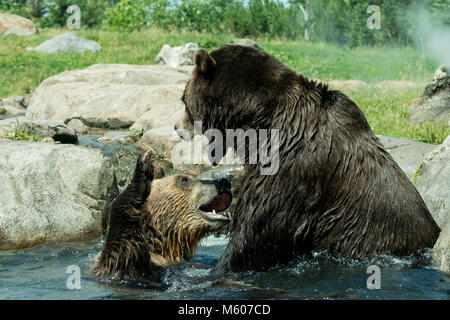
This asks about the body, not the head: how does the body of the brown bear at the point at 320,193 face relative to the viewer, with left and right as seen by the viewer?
facing to the left of the viewer

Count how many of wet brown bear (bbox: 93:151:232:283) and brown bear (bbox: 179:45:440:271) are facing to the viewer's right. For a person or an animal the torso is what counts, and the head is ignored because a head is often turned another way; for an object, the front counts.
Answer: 1

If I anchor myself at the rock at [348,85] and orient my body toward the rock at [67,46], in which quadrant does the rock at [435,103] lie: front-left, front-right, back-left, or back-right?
back-left

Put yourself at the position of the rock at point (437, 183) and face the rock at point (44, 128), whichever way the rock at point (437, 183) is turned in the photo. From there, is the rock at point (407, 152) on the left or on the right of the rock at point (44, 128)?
right

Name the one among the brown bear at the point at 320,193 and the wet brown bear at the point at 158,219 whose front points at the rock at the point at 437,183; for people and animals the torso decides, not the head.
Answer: the wet brown bear

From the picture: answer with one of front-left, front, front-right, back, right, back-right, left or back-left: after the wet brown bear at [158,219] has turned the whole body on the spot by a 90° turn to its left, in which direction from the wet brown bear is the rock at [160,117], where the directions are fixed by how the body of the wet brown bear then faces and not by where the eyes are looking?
front

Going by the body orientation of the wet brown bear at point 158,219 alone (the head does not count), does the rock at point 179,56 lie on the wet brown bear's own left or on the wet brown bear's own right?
on the wet brown bear's own left

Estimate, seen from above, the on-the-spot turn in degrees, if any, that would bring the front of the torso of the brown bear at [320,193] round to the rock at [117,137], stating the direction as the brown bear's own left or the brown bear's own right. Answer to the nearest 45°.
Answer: approximately 45° to the brown bear's own right

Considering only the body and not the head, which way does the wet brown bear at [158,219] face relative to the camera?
to the viewer's right

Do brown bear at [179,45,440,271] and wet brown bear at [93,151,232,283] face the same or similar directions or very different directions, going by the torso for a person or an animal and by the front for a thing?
very different directions

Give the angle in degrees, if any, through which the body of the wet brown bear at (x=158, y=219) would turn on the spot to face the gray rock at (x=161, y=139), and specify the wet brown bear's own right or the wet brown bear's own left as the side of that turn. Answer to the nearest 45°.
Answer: approximately 90° to the wet brown bear's own left

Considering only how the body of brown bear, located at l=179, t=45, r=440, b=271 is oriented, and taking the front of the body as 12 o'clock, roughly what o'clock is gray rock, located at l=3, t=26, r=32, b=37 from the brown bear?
The gray rock is roughly at 2 o'clock from the brown bear.

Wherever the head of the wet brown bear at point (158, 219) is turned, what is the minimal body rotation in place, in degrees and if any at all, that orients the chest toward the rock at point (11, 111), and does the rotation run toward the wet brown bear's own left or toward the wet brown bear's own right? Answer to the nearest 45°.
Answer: approximately 90° to the wet brown bear's own left
